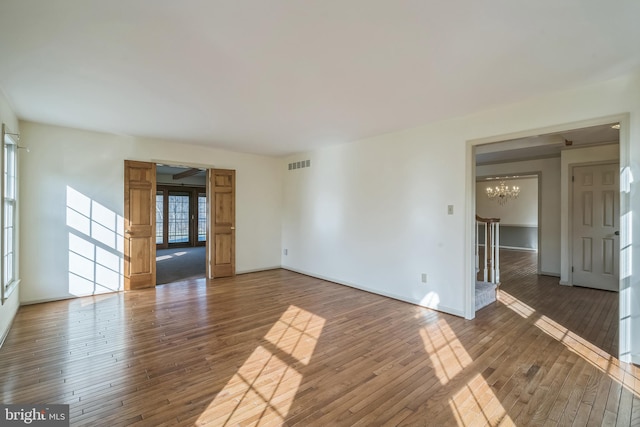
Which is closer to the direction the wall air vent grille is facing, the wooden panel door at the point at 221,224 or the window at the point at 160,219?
the wooden panel door

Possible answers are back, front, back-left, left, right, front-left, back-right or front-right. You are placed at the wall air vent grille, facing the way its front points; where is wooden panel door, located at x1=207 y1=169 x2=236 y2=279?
front-right

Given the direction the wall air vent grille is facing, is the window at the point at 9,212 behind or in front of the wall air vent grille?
in front

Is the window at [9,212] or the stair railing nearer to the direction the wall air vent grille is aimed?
the window

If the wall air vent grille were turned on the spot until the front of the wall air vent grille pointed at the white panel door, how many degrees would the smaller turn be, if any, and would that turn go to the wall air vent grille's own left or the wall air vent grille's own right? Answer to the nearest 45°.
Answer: approximately 135° to the wall air vent grille's own left

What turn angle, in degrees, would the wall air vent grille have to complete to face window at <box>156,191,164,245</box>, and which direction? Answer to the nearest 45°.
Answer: approximately 90° to its right

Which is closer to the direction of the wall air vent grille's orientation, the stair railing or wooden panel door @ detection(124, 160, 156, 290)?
the wooden panel door

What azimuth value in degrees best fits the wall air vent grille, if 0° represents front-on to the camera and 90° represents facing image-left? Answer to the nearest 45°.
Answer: approximately 45°

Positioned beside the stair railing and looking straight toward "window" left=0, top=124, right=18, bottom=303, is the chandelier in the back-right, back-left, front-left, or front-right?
back-right

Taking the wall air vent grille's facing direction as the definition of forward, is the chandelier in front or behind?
behind

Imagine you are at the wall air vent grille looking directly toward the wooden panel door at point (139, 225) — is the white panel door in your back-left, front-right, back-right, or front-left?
back-left

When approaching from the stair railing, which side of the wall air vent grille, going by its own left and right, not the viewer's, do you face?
left
